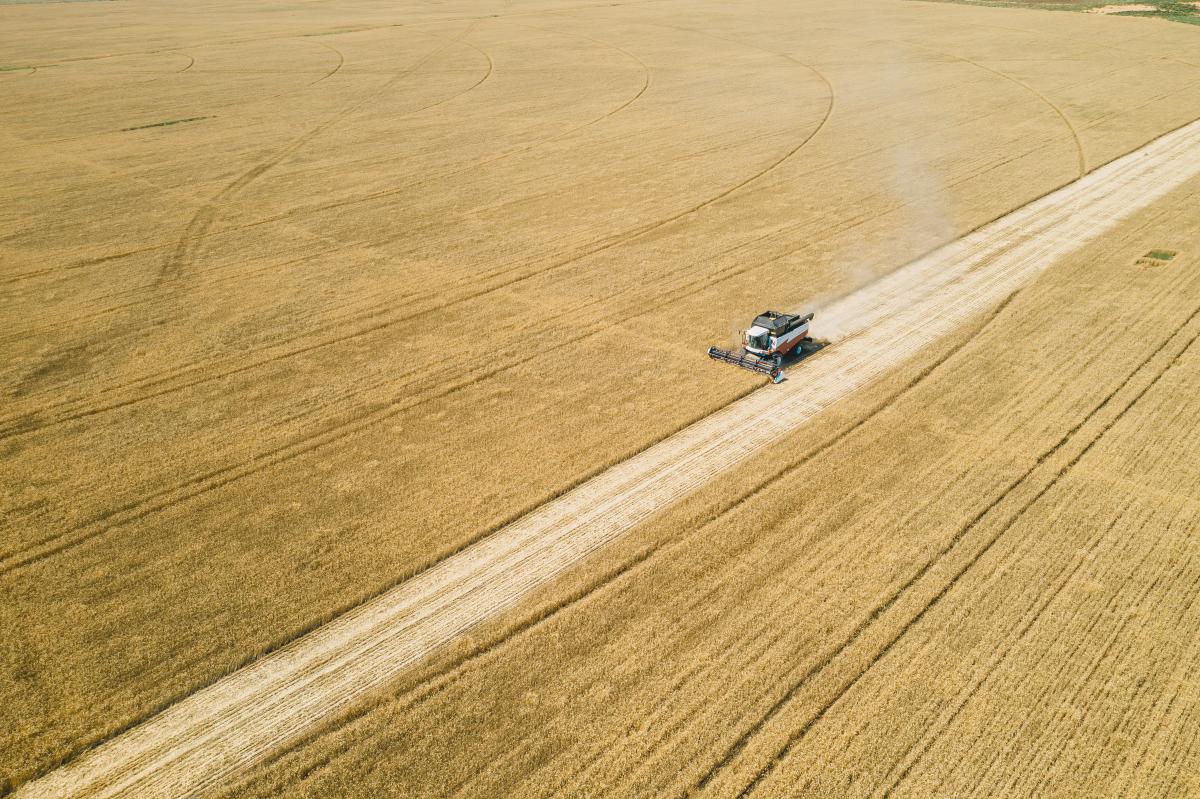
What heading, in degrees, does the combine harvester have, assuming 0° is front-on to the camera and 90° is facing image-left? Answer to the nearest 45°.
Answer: approximately 45°
